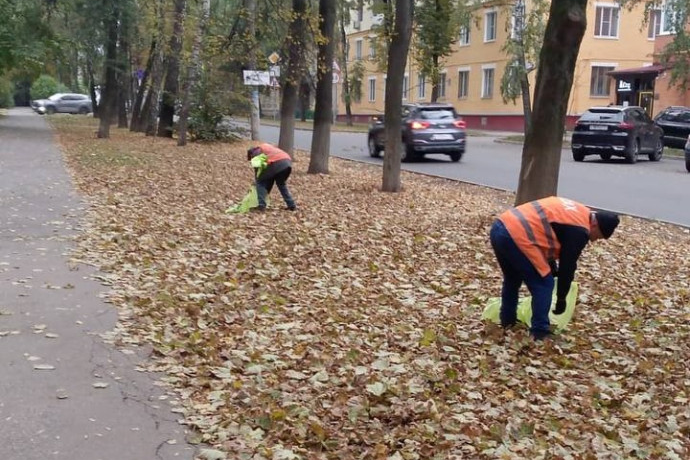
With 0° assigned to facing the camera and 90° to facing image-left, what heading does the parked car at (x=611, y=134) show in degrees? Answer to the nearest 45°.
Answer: approximately 225°

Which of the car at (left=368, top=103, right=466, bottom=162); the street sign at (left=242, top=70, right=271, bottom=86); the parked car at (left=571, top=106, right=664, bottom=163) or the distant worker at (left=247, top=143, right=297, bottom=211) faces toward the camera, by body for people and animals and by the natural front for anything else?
the street sign

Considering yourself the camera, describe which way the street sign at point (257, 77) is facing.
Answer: facing the viewer

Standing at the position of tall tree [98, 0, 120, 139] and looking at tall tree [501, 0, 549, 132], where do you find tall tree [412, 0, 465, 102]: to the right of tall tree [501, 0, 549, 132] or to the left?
left

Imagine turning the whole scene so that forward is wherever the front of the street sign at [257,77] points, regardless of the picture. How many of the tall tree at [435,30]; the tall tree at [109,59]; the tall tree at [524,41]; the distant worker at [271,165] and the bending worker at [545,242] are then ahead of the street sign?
2

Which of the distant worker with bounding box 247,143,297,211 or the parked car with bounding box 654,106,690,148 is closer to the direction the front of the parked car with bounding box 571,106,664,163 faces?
the parked car

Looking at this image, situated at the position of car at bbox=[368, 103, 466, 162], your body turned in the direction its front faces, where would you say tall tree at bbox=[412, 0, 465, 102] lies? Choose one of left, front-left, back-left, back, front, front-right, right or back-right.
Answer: front-right

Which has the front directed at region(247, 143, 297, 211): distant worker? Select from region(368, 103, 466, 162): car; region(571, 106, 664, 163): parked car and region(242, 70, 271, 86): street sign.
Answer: the street sign

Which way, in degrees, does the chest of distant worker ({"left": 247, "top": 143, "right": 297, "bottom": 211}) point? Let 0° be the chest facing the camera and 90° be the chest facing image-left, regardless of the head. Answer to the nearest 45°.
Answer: approximately 90°

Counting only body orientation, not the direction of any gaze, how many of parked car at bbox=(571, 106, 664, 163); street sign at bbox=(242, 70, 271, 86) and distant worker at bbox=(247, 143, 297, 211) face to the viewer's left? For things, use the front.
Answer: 1

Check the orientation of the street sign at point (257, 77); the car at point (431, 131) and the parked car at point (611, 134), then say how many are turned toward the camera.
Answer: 1

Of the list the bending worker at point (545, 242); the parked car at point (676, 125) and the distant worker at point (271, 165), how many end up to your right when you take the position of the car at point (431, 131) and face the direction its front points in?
1

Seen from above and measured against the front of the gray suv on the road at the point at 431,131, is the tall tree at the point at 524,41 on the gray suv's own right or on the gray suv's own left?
on the gray suv's own right
